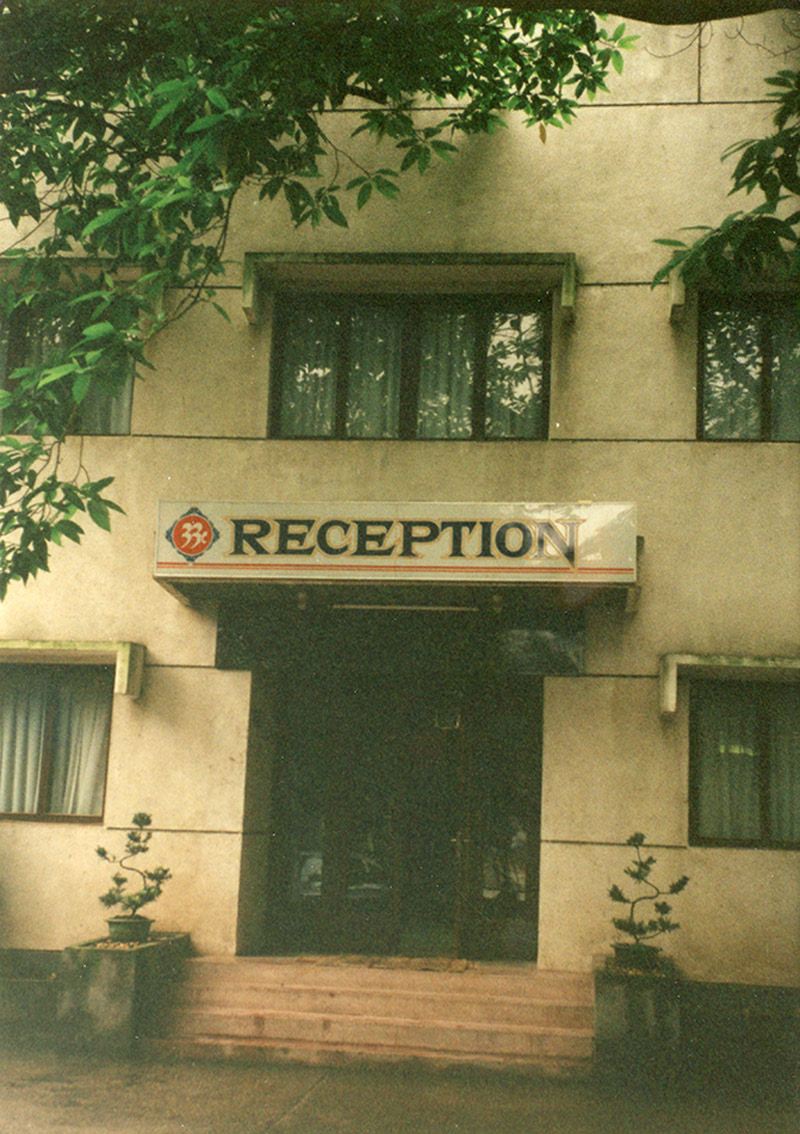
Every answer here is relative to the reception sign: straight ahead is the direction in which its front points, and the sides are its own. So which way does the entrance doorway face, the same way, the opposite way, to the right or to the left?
the same way

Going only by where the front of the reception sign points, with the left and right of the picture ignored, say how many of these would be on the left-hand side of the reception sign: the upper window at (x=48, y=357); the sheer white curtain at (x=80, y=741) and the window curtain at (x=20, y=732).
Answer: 0

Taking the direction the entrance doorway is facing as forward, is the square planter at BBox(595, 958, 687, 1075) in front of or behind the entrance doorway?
in front

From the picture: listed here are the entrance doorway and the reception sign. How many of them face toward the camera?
2

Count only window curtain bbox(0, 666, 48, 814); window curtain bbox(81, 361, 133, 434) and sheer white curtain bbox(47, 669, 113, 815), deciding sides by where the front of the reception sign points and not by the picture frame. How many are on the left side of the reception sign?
0

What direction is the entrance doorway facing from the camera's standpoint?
toward the camera

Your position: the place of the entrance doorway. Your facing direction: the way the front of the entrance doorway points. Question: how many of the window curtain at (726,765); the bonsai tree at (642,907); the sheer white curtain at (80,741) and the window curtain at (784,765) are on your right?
1

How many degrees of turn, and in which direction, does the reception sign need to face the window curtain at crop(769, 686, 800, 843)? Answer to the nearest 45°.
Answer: approximately 90° to its left

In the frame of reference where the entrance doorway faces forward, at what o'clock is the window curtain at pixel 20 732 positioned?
The window curtain is roughly at 3 o'clock from the entrance doorway.

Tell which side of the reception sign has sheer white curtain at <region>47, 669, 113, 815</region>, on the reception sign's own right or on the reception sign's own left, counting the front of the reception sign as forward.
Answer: on the reception sign's own right

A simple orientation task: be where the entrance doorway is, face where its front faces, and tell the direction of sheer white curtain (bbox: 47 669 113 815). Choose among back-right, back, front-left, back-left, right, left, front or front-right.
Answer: right

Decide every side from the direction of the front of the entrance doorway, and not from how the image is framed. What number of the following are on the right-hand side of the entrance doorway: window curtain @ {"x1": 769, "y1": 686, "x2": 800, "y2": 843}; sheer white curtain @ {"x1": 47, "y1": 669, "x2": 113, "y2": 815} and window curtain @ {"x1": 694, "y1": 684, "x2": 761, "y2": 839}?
1

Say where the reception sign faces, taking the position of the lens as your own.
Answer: facing the viewer

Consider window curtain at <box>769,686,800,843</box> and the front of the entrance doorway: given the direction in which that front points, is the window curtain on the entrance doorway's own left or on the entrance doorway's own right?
on the entrance doorway's own left
